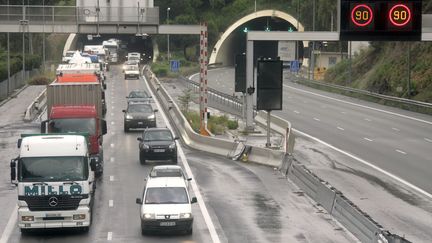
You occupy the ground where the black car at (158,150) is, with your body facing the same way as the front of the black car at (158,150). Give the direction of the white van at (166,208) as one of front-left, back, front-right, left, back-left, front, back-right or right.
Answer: front

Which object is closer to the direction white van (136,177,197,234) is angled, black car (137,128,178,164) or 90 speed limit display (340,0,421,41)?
the 90 speed limit display

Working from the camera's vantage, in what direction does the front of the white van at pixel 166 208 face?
facing the viewer

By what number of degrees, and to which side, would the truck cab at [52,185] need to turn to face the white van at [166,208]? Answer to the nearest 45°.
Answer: approximately 90° to its left

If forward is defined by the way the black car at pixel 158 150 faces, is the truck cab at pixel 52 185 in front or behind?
in front

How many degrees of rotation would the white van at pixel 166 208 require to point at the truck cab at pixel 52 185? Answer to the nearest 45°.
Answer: approximately 90° to its right

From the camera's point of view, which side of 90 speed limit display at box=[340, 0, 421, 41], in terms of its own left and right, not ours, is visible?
front

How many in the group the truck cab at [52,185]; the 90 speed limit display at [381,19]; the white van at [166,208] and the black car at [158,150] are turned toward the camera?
4

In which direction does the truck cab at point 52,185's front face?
toward the camera

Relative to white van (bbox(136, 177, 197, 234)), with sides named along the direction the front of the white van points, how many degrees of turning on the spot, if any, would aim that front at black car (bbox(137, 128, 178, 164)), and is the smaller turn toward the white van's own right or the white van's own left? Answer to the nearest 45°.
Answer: approximately 180°

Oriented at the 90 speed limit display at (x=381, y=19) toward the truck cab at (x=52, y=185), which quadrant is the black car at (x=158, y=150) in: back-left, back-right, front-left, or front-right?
front-right

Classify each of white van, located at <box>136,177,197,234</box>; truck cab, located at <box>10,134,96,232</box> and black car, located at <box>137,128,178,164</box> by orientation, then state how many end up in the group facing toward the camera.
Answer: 3
